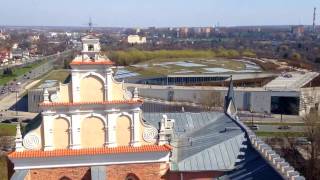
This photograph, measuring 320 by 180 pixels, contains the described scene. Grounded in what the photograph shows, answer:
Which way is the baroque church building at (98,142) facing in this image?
toward the camera
